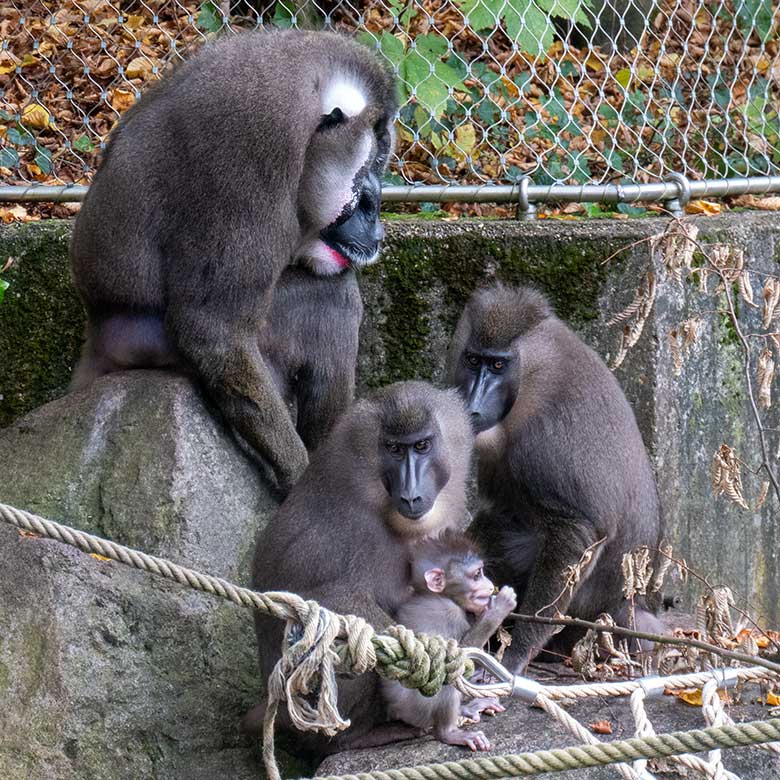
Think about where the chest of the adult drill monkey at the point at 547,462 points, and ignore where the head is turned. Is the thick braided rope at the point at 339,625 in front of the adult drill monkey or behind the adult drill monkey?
in front

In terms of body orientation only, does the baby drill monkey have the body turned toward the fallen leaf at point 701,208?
no

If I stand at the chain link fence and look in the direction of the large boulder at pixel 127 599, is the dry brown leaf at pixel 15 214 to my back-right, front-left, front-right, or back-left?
front-right

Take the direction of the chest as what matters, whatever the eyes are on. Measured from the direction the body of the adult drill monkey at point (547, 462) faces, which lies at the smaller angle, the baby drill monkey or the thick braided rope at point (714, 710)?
the baby drill monkey

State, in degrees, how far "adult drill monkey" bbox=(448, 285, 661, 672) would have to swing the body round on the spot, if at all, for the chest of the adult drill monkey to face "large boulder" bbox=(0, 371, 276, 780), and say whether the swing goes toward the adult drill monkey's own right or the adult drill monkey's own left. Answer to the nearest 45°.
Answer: approximately 45° to the adult drill monkey's own right

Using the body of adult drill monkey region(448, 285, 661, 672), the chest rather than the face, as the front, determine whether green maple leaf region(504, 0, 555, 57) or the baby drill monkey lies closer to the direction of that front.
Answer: the baby drill monkey

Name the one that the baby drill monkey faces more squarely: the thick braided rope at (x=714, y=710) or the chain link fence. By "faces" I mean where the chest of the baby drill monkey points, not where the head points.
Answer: the thick braided rope

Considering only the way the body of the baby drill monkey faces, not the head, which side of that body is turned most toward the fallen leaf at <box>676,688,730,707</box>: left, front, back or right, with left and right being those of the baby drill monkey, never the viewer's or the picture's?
front

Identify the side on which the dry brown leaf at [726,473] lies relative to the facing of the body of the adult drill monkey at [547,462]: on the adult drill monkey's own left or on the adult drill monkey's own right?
on the adult drill monkey's own left

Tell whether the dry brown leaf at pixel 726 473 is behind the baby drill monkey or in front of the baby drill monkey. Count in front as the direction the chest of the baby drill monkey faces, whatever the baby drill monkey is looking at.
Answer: in front

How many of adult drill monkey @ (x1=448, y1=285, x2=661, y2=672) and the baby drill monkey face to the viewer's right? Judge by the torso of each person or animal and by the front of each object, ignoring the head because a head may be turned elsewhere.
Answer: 1

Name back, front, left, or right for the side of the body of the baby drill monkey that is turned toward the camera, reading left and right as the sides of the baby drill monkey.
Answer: right

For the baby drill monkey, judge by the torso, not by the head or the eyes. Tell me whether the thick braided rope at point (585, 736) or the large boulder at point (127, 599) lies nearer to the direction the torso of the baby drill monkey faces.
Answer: the thick braided rope

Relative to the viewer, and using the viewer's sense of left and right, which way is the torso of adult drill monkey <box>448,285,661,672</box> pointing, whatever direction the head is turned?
facing the viewer and to the left of the viewer

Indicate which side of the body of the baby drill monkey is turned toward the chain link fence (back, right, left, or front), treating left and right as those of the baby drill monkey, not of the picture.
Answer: left

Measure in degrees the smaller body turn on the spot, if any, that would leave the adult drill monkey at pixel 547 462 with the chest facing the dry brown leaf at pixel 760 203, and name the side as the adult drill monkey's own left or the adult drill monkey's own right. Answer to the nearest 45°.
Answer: approximately 135° to the adult drill monkey's own right

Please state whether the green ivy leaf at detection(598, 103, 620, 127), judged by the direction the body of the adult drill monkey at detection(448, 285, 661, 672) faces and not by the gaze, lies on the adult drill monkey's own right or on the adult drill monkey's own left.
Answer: on the adult drill monkey's own right
